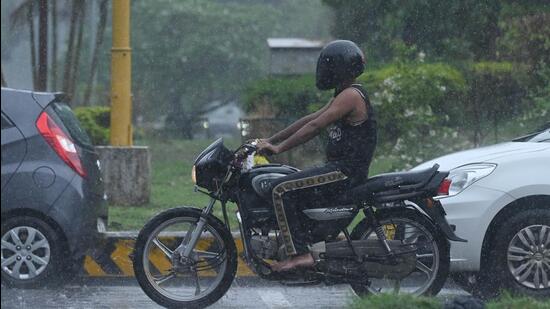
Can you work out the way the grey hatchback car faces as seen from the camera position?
facing to the left of the viewer

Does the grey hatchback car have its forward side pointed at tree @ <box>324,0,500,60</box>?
no

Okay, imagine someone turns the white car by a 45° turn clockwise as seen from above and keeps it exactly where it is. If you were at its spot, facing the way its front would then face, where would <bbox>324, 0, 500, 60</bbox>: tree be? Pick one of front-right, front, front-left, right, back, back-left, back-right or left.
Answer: front-right

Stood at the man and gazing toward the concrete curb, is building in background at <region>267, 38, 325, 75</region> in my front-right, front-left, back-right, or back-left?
front-right

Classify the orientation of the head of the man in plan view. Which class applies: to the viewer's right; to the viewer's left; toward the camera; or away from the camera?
to the viewer's left

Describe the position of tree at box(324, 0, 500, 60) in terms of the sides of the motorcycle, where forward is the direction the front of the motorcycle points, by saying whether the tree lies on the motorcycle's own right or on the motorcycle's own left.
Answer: on the motorcycle's own right

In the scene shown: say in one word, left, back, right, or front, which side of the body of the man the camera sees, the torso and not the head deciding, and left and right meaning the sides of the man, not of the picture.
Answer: left

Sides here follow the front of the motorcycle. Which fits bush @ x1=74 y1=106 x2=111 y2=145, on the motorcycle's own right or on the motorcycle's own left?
on the motorcycle's own right

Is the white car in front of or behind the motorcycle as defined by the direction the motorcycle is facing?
behind

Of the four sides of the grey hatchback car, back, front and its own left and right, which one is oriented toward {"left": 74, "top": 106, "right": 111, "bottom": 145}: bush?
right

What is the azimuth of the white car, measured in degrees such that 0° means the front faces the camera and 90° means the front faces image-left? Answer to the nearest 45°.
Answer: approximately 90°

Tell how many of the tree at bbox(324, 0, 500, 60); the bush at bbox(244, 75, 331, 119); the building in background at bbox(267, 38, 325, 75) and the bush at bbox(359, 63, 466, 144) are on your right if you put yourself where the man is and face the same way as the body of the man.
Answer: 4

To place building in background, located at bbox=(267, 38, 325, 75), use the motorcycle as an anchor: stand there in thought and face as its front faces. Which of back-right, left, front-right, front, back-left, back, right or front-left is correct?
right

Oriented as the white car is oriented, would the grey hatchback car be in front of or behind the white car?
in front

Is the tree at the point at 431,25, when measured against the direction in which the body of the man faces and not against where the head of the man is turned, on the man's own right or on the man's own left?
on the man's own right

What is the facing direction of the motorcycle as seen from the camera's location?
facing to the left of the viewer
